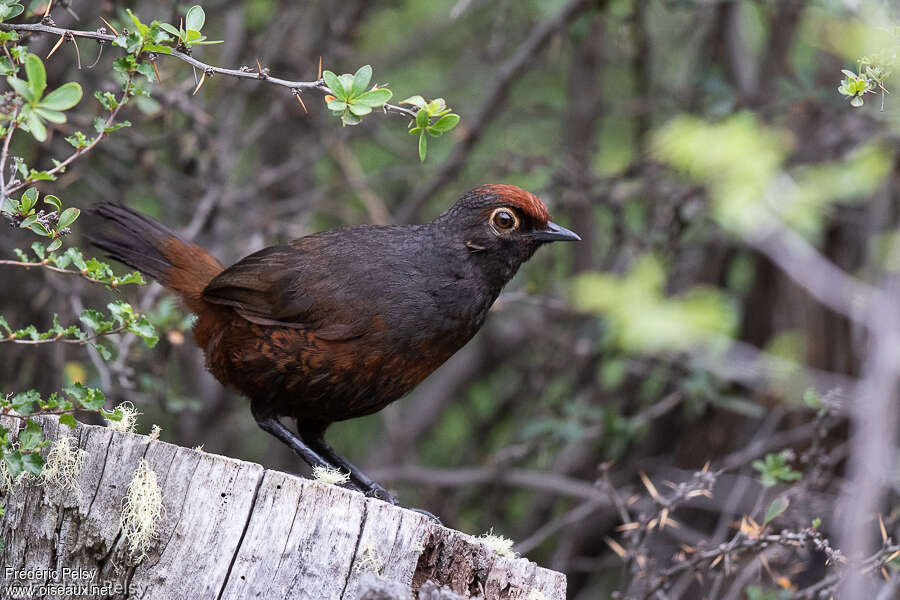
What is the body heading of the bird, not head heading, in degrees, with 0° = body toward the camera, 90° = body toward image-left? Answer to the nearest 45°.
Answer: approximately 270°

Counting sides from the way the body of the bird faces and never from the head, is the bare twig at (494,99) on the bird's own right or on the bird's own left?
on the bird's own left

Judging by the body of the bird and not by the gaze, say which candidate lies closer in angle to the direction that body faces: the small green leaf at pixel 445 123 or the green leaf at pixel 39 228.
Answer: the small green leaf

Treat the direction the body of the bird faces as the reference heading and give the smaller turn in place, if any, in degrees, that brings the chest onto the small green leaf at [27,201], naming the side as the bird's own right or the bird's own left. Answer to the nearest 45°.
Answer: approximately 135° to the bird's own right
